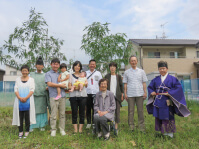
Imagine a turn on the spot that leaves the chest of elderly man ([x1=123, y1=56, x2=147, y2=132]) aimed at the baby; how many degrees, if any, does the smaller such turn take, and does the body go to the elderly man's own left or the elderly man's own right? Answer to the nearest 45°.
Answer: approximately 90° to the elderly man's own right

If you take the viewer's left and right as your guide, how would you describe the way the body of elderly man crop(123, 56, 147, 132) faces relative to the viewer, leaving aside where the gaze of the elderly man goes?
facing the viewer

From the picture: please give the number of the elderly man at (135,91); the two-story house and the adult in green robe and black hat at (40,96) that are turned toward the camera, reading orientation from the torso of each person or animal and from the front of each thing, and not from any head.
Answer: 3

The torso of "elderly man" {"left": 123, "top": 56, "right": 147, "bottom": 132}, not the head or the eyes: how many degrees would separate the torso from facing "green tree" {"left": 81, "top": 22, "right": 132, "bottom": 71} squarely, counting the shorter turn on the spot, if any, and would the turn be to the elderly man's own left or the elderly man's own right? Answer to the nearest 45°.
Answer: approximately 135° to the elderly man's own right

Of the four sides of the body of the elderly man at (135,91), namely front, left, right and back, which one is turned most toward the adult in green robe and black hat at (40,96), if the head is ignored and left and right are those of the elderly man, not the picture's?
right

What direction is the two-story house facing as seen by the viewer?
toward the camera

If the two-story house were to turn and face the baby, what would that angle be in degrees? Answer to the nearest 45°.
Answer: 0° — it already faces them

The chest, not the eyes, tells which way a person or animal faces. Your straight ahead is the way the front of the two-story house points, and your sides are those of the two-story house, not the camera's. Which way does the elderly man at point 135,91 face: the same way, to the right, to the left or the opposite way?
the same way

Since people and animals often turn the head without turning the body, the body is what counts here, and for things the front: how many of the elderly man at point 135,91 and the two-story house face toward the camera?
2

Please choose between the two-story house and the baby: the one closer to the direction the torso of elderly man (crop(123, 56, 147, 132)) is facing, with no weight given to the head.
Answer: the baby

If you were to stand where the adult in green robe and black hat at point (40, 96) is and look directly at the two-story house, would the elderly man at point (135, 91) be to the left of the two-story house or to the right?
right

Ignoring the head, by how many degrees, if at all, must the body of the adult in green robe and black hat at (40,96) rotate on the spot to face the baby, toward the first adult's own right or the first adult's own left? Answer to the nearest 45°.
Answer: approximately 45° to the first adult's own left
